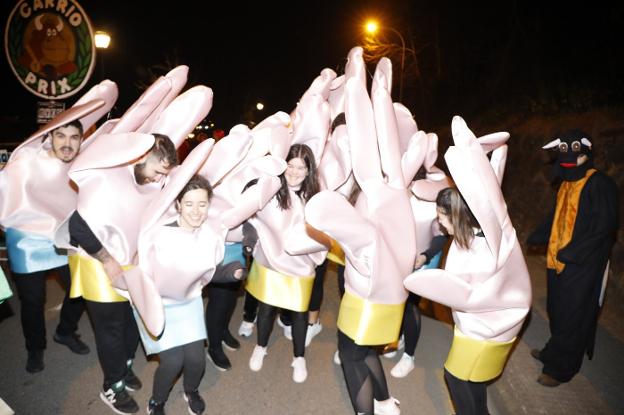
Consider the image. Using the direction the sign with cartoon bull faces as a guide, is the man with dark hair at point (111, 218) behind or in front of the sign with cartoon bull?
in front

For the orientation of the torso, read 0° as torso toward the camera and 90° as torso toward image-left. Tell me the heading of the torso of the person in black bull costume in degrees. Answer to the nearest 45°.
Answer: approximately 45°

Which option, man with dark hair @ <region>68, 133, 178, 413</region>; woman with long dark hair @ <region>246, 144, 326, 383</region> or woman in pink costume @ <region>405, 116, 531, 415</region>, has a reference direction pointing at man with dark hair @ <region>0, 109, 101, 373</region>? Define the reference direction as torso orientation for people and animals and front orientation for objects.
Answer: the woman in pink costume

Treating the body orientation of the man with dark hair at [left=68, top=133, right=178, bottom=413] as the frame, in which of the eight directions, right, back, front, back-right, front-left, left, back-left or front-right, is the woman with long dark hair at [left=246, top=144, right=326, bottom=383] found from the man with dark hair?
front-left

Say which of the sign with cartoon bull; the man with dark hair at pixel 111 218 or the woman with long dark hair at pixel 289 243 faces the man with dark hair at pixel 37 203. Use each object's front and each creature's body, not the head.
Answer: the sign with cartoon bull

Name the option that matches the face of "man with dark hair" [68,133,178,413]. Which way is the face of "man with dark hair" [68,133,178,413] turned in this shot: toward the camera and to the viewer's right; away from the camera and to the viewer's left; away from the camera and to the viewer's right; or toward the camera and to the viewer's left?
toward the camera and to the viewer's right

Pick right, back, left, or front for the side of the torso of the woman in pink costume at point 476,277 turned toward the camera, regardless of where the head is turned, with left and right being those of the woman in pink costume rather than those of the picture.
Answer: left

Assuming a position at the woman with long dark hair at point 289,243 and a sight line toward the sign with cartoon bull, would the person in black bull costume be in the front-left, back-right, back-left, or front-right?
back-right

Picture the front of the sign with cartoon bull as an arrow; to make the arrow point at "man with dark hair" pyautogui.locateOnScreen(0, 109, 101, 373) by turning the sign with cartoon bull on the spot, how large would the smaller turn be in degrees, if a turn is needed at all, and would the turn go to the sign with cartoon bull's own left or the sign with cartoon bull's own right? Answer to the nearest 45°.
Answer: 0° — it already faces them
